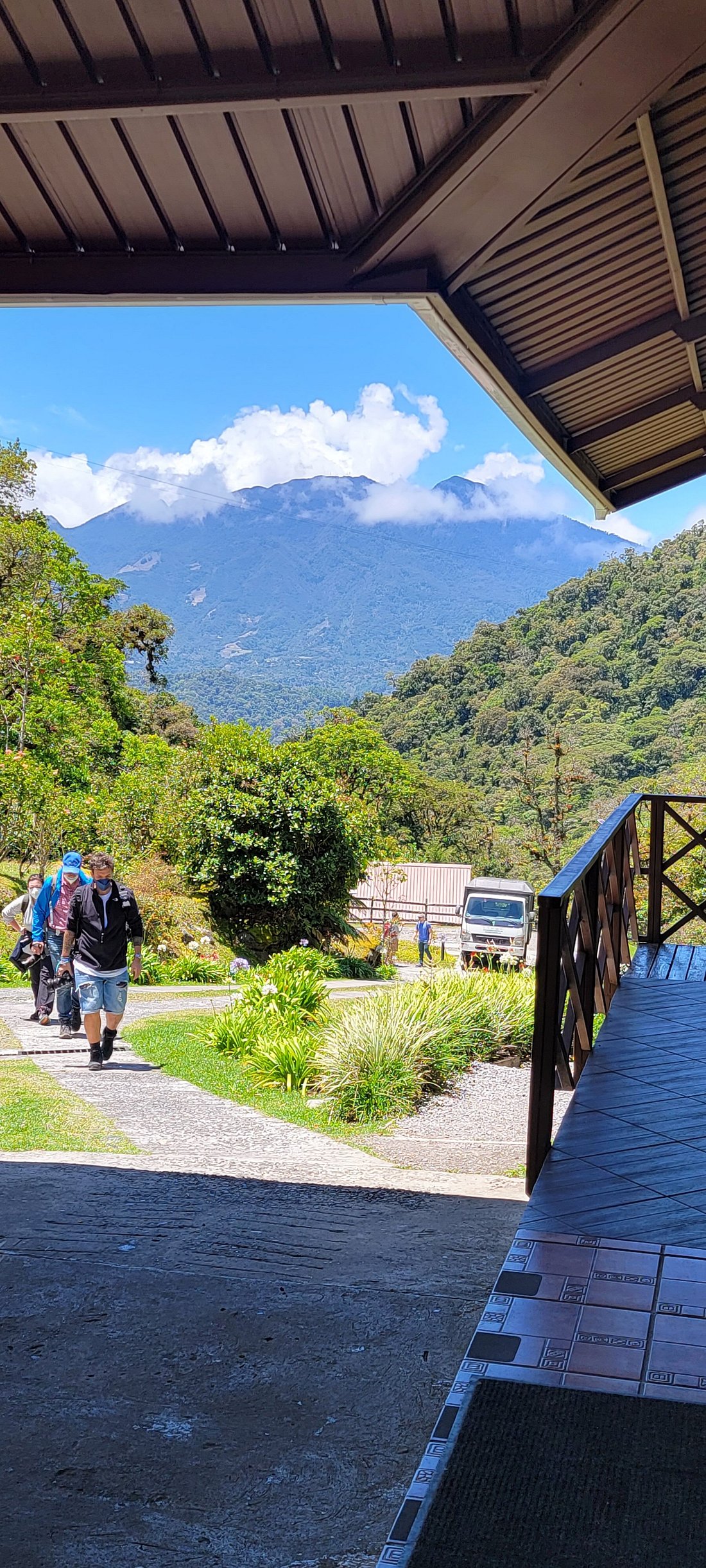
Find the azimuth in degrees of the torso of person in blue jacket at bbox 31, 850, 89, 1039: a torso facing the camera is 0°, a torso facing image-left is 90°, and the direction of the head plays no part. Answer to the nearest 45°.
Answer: approximately 0°

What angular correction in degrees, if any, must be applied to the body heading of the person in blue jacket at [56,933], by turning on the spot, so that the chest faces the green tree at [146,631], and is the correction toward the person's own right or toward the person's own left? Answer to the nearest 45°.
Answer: approximately 180°

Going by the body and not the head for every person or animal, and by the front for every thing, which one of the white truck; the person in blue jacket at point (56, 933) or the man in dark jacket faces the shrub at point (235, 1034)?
the white truck

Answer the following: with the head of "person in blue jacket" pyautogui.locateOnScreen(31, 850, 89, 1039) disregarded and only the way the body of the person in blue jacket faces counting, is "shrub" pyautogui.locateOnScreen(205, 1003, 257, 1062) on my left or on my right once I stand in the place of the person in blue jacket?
on my left

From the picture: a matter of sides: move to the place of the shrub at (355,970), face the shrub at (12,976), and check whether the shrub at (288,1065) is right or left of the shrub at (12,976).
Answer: left

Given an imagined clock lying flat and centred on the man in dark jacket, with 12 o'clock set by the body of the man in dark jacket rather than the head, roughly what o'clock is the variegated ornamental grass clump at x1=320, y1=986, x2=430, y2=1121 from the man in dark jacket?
The variegated ornamental grass clump is roughly at 9 o'clock from the man in dark jacket.

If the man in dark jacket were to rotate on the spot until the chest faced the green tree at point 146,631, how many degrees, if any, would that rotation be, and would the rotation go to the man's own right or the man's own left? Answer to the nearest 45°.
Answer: approximately 180°

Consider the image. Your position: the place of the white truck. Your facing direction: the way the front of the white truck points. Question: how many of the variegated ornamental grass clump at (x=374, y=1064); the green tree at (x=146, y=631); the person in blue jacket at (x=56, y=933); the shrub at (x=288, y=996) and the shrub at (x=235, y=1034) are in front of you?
4

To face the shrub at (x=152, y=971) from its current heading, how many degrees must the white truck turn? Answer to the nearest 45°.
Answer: approximately 45° to its right
